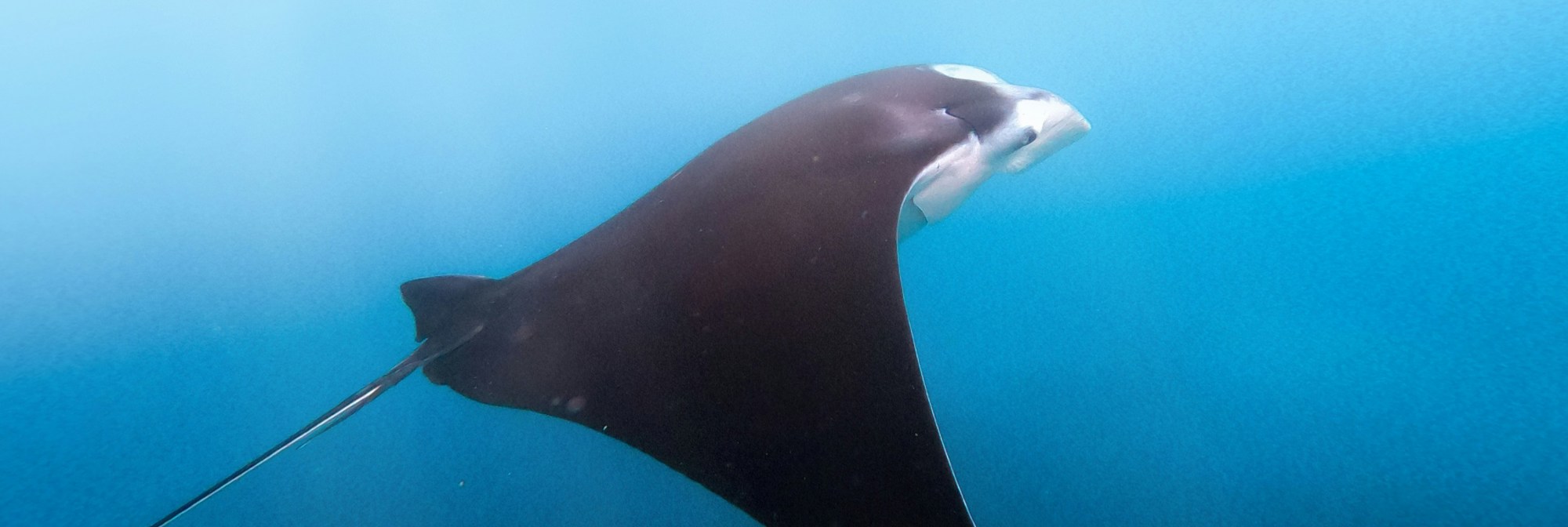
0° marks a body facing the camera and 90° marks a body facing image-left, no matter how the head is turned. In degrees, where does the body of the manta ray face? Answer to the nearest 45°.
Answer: approximately 270°
